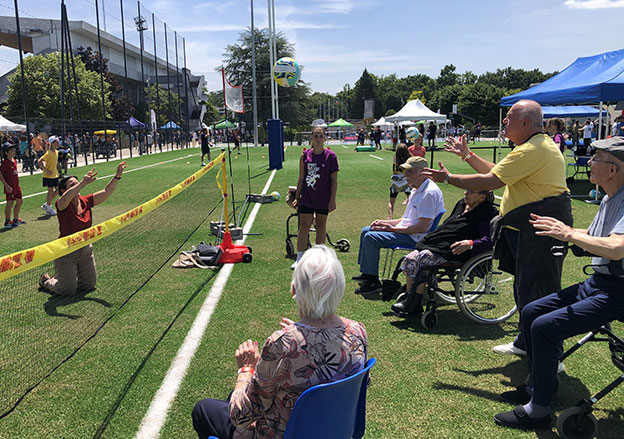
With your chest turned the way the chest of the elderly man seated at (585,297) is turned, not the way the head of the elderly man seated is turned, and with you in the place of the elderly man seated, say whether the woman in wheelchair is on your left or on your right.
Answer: on your right

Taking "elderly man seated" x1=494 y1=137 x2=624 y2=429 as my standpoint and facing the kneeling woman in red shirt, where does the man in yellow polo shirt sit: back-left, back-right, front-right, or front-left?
front-right

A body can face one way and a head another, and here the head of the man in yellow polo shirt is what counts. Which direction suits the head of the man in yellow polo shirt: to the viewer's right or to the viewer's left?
to the viewer's left

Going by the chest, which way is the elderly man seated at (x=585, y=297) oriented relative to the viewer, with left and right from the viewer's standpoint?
facing to the left of the viewer

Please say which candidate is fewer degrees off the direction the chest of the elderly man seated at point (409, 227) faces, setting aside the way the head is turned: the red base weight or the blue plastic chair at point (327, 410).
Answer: the red base weight

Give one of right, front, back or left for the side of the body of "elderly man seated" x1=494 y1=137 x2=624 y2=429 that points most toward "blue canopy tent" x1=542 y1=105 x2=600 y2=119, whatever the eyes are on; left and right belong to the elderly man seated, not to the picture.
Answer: right

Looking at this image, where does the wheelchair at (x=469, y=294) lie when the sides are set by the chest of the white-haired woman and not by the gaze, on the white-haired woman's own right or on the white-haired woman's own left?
on the white-haired woman's own right

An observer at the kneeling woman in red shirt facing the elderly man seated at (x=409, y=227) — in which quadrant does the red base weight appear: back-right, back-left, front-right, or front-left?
front-left

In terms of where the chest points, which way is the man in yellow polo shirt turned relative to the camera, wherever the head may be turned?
to the viewer's left

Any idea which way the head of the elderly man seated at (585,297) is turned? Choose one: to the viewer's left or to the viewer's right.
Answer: to the viewer's left

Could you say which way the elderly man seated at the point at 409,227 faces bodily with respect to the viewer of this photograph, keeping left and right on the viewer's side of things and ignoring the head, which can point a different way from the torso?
facing to the left of the viewer

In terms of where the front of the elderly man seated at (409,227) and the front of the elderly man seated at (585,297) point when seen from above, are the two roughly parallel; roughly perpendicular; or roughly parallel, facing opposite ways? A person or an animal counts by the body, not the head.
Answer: roughly parallel

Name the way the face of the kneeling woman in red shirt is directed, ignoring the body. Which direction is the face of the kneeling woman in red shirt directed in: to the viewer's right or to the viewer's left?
to the viewer's right

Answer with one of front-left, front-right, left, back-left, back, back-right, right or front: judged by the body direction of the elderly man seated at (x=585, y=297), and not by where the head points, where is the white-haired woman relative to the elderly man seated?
front-left

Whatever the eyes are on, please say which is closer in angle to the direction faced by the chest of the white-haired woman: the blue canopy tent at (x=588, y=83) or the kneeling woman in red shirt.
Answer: the kneeling woman in red shirt

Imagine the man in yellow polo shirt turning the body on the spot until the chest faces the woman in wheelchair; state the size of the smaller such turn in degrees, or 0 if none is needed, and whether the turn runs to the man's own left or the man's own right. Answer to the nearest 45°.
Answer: approximately 45° to the man's own right

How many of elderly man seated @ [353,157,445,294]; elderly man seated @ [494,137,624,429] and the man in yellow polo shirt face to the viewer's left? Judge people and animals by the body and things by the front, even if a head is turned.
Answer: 3

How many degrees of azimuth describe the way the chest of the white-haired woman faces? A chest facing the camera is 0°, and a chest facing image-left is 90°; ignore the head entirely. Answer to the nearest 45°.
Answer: approximately 135°
